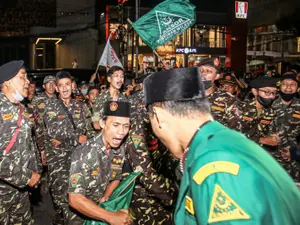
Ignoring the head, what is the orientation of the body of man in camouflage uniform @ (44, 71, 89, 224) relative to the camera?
toward the camera

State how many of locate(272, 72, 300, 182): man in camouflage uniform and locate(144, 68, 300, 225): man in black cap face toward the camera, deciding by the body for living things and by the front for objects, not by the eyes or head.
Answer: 1

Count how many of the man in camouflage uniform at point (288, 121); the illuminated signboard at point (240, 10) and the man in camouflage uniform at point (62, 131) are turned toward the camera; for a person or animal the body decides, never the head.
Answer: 3

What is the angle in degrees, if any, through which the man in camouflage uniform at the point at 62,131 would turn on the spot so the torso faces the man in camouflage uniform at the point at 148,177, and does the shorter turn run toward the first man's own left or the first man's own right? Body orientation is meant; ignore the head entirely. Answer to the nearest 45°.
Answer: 0° — they already face them

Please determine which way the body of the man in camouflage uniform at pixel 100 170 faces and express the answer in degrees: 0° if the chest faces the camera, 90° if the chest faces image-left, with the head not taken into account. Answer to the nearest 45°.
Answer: approximately 315°

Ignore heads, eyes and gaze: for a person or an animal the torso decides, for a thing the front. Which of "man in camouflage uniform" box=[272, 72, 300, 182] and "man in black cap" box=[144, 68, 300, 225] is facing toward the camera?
the man in camouflage uniform

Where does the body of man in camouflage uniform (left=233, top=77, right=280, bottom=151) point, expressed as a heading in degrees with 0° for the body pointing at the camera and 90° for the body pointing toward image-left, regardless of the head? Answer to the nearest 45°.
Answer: approximately 315°

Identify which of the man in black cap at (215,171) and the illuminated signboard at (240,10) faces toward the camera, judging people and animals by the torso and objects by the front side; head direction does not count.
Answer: the illuminated signboard

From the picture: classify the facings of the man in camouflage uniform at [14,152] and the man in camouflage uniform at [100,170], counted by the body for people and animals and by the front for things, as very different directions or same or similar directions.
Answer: same or similar directions

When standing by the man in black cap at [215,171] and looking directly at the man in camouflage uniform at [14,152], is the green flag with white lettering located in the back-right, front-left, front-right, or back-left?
front-right

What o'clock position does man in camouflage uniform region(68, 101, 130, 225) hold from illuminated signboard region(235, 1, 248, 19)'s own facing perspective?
The man in camouflage uniform is roughly at 12 o'clock from the illuminated signboard.

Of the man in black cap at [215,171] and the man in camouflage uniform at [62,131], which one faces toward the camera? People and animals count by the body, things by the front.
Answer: the man in camouflage uniform

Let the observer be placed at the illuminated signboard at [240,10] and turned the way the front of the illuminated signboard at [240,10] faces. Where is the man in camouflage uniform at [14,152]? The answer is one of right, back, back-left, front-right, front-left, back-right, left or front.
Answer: front
